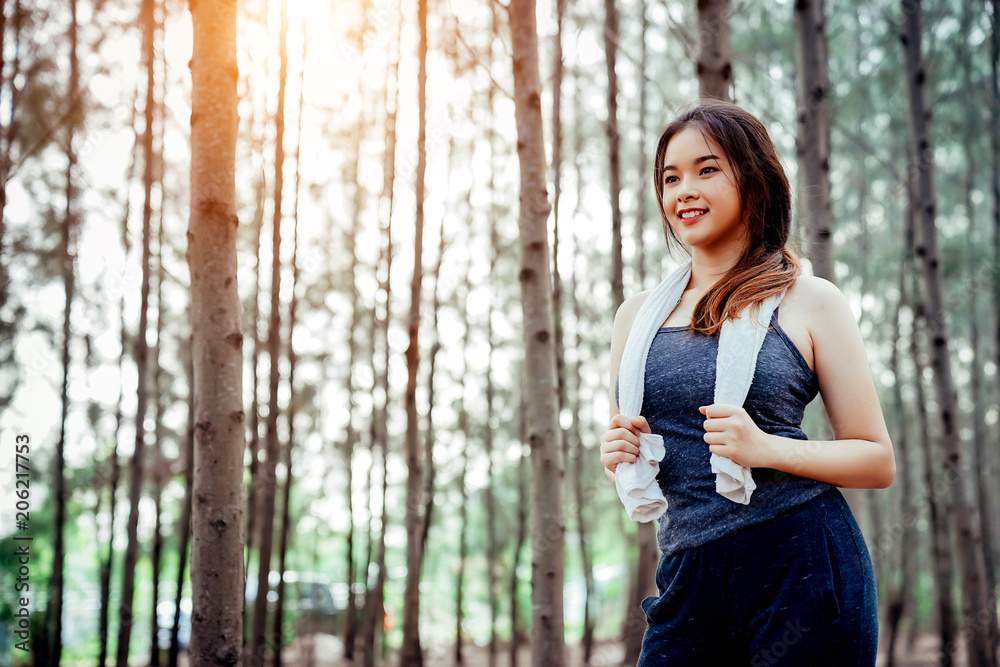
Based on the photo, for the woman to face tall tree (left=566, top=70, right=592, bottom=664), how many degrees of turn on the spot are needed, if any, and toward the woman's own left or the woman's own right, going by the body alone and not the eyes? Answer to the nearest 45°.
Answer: approximately 135° to the woman's own right

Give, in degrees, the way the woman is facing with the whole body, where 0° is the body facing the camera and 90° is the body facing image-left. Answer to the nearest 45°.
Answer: approximately 45°

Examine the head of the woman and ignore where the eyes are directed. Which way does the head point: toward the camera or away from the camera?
toward the camera
